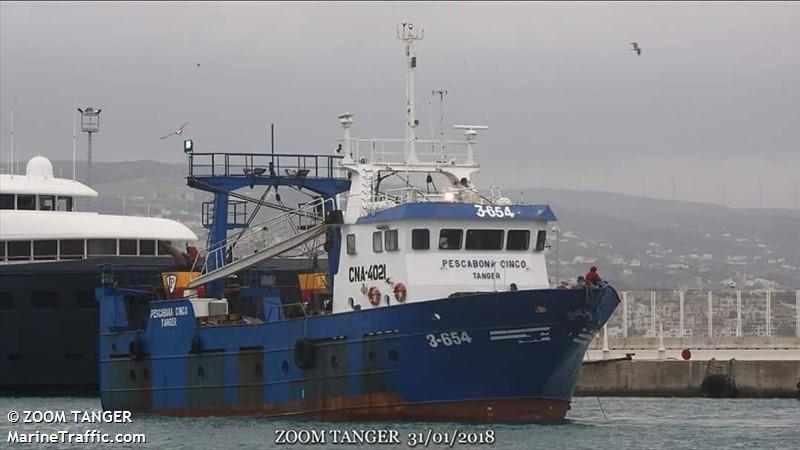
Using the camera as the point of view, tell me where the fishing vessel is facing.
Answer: facing the viewer and to the right of the viewer
